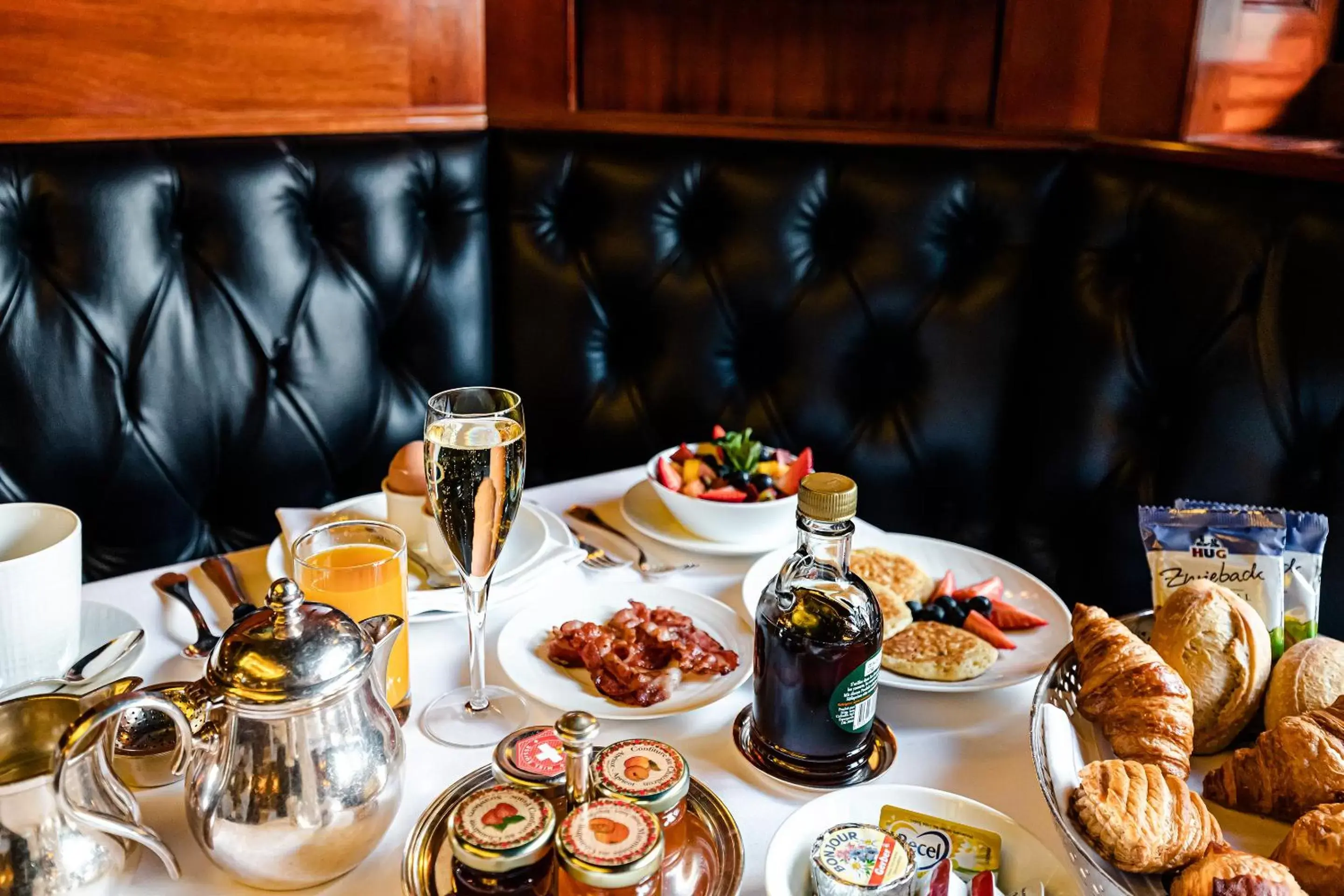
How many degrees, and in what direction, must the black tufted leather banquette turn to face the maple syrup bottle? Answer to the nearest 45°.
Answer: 0° — it already faces it

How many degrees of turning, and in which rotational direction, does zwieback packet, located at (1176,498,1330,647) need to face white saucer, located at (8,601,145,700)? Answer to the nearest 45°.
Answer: approximately 45° to its right

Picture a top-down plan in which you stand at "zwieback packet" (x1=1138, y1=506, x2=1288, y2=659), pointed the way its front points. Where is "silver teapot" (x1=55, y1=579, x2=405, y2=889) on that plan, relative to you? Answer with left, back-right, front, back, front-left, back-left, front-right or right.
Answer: front-right
